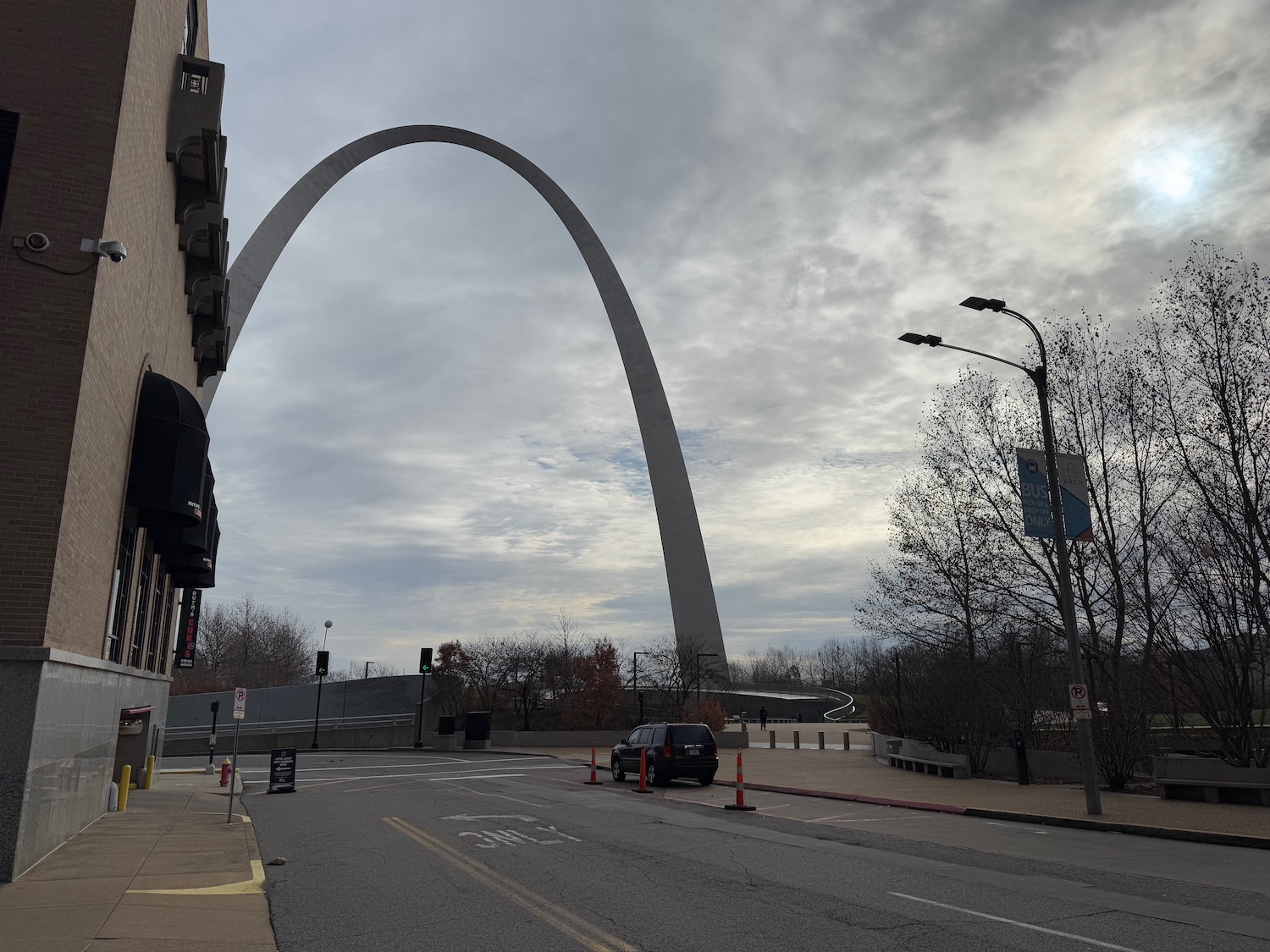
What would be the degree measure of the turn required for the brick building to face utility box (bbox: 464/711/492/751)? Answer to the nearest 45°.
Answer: approximately 45° to its left

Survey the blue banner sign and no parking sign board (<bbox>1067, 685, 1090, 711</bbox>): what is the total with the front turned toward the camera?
2

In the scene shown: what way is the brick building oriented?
to the viewer's right

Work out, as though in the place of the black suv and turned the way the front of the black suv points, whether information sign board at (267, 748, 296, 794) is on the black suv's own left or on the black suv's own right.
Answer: on the black suv's own left

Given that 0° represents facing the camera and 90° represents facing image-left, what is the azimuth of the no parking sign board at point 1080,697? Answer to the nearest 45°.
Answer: approximately 0°

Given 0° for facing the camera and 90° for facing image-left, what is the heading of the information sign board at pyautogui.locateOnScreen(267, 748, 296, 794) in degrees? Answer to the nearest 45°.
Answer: approximately 0°

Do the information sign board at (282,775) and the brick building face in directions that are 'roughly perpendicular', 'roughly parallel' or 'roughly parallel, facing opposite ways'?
roughly perpendicular

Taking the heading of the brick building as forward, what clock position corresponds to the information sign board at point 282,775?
The information sign board is roughly at 10 o'clock from the brick building.
